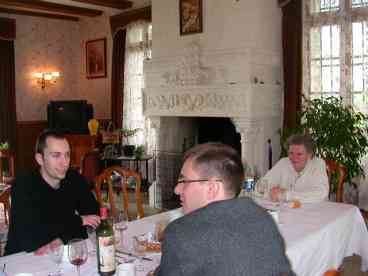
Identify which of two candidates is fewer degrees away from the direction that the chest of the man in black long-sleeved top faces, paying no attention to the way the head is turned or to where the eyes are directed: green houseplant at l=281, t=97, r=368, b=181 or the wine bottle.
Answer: the wine bottle

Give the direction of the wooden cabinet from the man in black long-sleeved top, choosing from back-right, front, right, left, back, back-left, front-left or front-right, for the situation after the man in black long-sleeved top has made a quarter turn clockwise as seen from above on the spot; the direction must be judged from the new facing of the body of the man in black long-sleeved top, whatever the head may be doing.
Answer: back-right

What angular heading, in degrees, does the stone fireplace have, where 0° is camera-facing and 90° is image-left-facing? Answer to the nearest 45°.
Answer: approximately 45°

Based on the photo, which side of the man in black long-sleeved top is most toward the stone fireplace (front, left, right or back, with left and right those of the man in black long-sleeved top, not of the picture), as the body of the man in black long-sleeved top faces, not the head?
left

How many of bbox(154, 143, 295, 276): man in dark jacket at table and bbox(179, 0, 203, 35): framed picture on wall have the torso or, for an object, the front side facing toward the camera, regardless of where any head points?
1

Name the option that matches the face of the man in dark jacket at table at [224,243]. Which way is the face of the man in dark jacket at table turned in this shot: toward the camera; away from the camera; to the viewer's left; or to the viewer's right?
to the viewer's left

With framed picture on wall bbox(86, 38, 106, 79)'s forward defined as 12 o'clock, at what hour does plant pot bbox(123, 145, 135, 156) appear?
The plant pot is roughly at 10 o'clock from the framed picture on wall.

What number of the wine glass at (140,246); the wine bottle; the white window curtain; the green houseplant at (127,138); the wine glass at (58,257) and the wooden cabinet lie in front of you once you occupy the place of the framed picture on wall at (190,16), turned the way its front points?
3

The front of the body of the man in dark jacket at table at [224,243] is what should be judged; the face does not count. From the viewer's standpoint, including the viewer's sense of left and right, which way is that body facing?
facing away from the viewer and to the left of the viewer

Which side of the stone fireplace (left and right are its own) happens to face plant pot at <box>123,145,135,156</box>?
right

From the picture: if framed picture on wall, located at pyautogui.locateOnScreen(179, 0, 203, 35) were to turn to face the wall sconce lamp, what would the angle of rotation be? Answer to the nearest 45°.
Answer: approximately 135° to its right

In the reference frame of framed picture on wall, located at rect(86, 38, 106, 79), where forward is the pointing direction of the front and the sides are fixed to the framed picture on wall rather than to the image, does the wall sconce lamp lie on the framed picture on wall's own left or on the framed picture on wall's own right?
on the framed picture on wall's own right

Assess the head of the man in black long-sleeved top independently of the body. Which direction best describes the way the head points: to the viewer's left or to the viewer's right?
to the viewer's right
